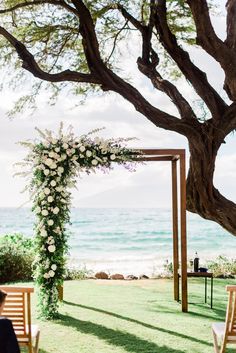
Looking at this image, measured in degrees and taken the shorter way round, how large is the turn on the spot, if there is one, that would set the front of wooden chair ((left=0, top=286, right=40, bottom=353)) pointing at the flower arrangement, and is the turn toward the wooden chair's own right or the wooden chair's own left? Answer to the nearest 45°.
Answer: approximately 45° to the wooden chair's own left

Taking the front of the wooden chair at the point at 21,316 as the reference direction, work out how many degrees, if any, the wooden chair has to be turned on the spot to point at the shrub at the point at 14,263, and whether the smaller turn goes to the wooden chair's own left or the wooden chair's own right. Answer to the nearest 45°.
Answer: approximately 45° to the wooden chair's own left

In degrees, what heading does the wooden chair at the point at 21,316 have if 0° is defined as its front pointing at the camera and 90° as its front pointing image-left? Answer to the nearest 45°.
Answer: approximately 225°

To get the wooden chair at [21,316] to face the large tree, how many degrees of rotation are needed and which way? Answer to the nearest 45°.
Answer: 0° — it already faces it

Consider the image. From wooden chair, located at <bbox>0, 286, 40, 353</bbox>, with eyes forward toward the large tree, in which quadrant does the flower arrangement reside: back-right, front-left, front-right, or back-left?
front-left

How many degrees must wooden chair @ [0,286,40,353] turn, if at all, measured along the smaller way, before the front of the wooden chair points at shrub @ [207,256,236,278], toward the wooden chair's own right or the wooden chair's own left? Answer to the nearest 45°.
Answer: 0° — it already faces it
